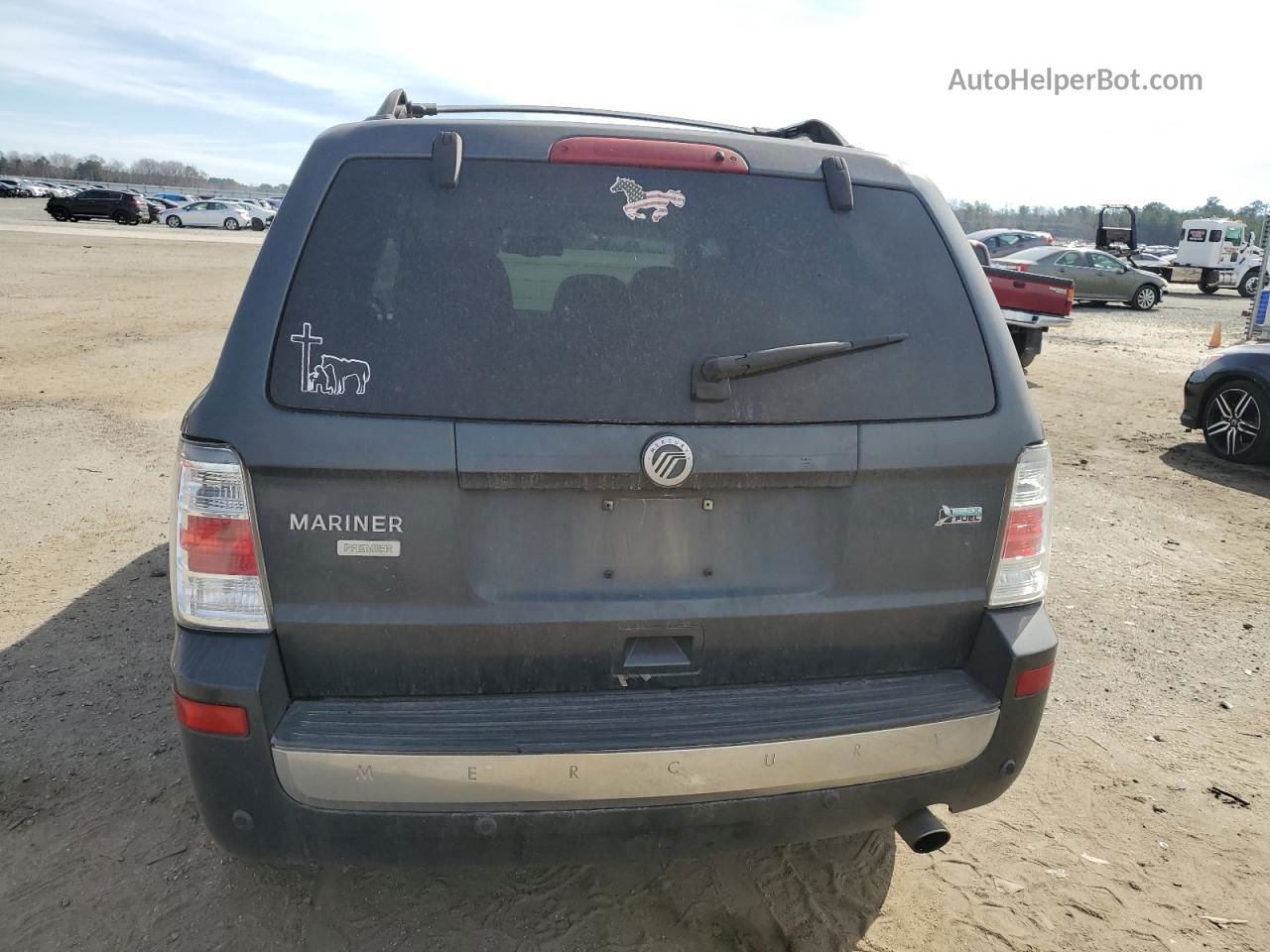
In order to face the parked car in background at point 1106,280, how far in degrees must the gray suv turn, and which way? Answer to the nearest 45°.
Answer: approximately 45° to its right

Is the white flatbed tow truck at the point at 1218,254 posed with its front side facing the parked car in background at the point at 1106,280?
no

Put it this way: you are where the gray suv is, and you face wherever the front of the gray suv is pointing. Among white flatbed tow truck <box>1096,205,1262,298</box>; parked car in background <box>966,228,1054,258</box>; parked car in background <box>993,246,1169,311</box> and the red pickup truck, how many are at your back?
0

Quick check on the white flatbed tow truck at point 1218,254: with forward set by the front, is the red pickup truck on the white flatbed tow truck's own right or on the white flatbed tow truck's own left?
on the white flatbed tow truck's own right

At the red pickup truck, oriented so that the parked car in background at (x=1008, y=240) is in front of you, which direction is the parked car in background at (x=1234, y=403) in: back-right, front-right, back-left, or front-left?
back-right

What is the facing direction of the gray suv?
away from the camera

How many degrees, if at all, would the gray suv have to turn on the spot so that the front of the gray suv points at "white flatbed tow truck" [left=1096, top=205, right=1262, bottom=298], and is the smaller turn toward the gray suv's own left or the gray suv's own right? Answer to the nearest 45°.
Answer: approximately 45° to the gray suv's own right

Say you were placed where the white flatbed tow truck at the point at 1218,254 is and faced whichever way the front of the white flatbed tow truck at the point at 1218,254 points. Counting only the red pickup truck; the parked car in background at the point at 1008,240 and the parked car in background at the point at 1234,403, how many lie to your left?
0

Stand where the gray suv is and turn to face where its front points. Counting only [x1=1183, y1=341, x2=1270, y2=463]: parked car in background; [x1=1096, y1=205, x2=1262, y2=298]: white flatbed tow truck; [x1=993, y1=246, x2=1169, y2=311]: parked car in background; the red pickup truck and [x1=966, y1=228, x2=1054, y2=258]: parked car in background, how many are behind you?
0

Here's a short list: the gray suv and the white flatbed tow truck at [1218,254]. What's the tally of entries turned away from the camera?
1

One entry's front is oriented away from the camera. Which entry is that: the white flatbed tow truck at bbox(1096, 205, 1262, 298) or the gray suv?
the gray suv

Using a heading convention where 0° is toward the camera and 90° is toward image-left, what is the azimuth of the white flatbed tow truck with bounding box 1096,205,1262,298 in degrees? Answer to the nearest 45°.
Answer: approximately 270°

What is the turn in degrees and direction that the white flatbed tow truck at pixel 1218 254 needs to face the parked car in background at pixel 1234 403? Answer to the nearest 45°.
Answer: approximately 90° to its right
